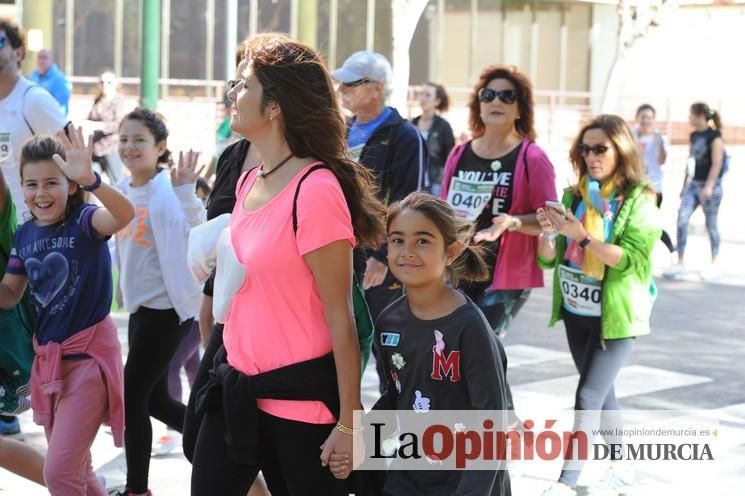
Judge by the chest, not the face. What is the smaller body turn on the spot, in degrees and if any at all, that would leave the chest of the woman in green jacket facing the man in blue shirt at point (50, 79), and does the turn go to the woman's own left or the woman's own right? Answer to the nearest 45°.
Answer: approximately 90° to the woman's own right

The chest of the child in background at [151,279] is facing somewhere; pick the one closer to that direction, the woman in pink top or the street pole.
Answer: the woman in pink top

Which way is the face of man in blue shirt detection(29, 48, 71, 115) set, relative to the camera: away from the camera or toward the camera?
toward the camera

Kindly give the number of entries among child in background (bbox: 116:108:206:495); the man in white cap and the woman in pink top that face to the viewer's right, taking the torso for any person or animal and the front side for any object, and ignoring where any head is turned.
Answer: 0

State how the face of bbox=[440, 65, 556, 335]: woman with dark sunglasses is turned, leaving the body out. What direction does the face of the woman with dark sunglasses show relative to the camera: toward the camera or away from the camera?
toward the camera

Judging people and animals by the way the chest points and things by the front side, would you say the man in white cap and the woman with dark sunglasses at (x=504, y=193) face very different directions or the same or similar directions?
same or similar directions

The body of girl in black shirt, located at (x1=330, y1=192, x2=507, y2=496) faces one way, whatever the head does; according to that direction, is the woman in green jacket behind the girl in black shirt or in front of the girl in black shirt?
behind

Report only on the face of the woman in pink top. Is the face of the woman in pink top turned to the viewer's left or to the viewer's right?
to the viewer's left

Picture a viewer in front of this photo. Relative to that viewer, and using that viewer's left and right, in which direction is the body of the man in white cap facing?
facing the viewer and to the left of the viewer

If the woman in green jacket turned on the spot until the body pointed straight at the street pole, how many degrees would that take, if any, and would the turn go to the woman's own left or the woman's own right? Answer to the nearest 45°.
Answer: approximately 90° to the woman's own right

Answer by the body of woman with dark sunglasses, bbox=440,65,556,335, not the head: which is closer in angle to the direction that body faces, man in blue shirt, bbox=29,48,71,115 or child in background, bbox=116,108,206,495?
the child in background

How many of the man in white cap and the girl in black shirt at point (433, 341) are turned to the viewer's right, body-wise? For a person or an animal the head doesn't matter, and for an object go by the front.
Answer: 0

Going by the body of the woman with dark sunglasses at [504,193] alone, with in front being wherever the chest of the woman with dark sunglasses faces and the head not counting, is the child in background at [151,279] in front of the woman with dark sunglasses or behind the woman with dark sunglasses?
in front
